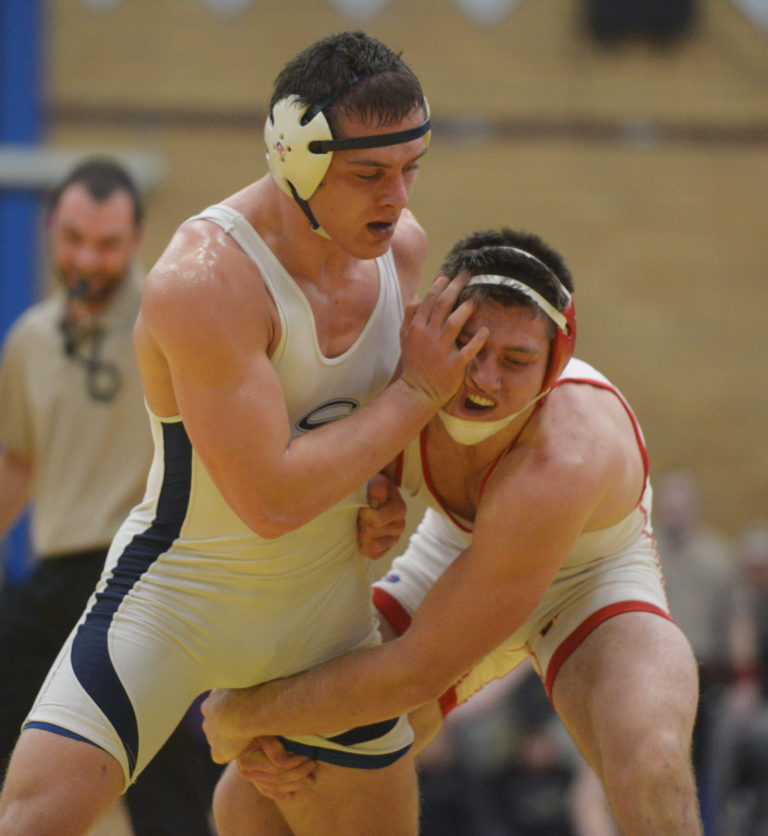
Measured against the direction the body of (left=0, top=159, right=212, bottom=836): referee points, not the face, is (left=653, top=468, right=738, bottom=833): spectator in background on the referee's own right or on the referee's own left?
on the referee's own left

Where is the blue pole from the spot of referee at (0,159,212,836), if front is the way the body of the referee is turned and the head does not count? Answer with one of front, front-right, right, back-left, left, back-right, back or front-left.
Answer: back

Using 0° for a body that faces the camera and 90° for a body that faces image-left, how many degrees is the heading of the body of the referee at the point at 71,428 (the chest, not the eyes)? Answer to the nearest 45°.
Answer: approximately 0°

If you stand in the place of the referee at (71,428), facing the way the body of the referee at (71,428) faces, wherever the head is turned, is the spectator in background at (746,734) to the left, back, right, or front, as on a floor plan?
left
